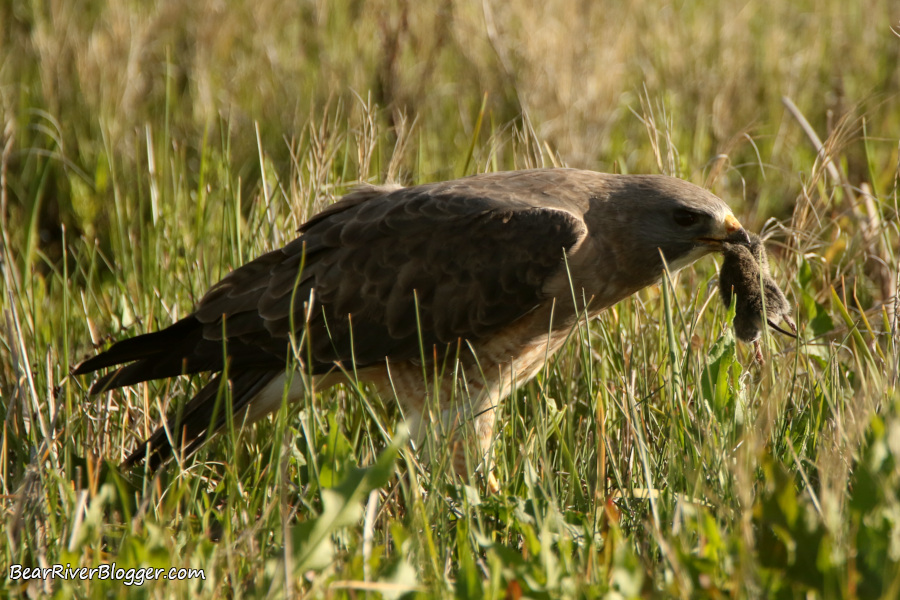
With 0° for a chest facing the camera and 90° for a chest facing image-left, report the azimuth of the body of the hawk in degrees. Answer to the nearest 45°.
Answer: approximately 270°
